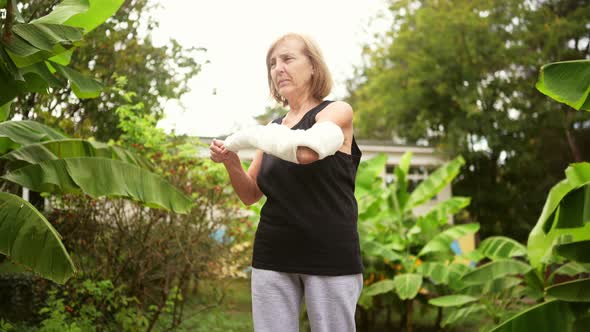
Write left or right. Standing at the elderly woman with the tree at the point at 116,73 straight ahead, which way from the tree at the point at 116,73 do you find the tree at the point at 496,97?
right

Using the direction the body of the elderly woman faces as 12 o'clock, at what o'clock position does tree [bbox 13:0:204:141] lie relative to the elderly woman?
The tree is roughly at 4 o'clock from the elderly woman.

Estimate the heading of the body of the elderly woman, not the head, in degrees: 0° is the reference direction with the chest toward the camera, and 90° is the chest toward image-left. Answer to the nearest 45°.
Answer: approximately 45°

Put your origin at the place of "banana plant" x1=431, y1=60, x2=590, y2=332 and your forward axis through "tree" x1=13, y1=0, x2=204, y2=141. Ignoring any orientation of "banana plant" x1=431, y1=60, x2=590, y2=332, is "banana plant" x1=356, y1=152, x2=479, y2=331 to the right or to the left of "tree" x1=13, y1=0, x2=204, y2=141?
right

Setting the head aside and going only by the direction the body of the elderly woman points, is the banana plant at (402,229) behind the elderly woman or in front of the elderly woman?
behind
